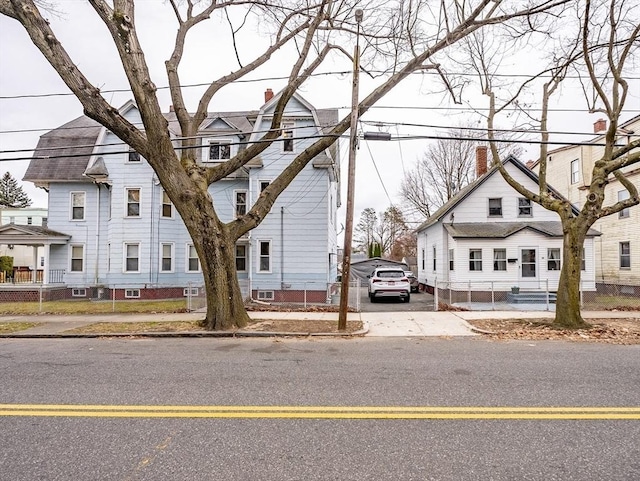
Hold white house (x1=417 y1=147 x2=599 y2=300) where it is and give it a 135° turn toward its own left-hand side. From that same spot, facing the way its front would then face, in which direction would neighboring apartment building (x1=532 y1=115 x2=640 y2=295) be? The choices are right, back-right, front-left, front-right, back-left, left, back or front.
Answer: front

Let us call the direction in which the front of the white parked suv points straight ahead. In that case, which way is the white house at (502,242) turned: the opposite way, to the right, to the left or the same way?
the opposite way

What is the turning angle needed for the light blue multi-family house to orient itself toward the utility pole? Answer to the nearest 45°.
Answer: approximately 90° to its left

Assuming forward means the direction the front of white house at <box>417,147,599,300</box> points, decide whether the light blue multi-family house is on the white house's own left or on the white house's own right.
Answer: on the white house's own right

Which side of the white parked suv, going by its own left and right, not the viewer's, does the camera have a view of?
back

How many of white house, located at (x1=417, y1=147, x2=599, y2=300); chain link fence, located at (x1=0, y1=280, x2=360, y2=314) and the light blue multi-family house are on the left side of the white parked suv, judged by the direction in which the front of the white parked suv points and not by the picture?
2

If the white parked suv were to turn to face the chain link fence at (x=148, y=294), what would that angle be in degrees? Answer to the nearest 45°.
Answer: approximately 90° to its left
